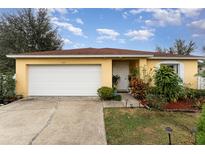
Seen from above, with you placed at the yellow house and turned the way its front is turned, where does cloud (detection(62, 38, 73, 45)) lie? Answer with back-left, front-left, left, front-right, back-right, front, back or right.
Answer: back

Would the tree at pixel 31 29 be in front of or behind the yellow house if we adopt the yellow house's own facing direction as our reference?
behind

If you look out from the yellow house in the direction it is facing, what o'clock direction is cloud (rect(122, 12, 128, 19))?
The cloud is roughly at 7 o'clock from the yellow house.

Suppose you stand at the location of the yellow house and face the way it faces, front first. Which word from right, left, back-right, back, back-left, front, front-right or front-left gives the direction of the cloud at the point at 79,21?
back

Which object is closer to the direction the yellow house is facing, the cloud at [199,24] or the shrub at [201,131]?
the shrub

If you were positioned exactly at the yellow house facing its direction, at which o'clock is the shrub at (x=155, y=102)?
The shrub is roughly at 10 o'clock from the yellow house.

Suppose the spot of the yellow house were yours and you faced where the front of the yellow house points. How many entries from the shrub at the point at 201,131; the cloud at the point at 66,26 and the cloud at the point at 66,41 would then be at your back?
2

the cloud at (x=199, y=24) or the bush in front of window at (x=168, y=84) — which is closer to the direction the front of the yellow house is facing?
the bush in front of window

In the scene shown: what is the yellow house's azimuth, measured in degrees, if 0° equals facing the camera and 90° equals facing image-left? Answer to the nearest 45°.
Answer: approximately 0°

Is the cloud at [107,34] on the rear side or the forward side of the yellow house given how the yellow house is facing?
on the rear side

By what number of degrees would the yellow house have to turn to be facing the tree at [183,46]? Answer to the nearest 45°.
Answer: approximately 135° to its left

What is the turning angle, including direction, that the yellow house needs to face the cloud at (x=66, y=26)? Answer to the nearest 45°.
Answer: approximately 180°
